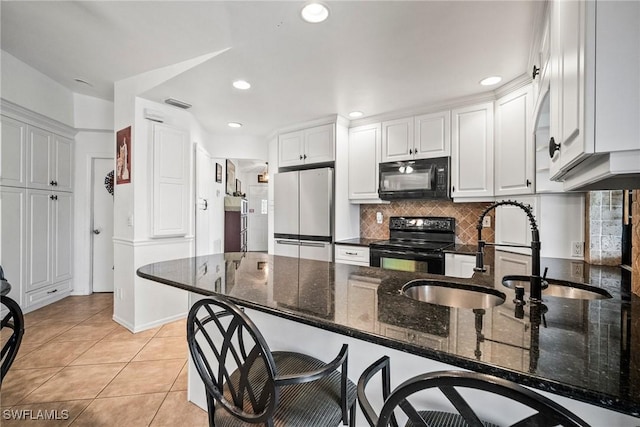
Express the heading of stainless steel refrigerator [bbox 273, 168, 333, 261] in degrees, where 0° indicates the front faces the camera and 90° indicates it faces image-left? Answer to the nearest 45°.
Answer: approximately 45°

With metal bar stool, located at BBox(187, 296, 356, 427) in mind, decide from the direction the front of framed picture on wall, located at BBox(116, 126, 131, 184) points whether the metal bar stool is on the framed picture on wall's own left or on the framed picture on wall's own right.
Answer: on the framed picture on wall's own left

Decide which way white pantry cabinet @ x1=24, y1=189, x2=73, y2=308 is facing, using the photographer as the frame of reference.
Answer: facing the viewer and to the right of the viewer

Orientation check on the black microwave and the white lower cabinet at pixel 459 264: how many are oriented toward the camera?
2

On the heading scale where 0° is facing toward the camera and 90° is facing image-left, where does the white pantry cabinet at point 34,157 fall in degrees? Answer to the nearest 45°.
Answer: approximately 315°

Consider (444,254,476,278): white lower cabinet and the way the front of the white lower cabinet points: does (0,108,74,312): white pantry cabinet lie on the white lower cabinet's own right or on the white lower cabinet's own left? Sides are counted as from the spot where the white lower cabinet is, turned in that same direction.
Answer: on the white lower cabinet's own right

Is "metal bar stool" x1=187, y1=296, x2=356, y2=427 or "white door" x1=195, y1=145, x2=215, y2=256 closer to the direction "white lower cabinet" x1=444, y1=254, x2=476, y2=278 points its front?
the metal bar stool

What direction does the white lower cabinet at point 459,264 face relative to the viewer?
toward the camera

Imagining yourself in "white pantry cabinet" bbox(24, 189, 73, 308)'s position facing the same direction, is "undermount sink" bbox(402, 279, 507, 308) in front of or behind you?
in front

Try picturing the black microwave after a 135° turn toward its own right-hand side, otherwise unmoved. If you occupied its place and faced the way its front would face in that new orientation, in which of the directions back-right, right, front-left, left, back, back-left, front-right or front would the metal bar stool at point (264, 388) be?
back-left

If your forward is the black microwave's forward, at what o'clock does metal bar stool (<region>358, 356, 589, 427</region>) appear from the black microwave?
The metal bar stool is roughly at 12 o'clock from the black microwave.

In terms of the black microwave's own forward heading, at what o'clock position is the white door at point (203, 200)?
The white door is roughly at 3 o'clock from the black microwave.

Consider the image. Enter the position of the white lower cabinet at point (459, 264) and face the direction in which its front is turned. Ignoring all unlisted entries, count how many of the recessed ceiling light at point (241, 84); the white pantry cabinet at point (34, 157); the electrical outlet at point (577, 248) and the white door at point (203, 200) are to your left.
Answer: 1

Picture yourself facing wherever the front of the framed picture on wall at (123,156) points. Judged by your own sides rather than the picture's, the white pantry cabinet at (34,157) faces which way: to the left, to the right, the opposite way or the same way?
to the left

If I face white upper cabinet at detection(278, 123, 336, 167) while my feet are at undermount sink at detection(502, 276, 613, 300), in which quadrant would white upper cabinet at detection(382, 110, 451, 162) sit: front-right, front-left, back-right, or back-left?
front-right

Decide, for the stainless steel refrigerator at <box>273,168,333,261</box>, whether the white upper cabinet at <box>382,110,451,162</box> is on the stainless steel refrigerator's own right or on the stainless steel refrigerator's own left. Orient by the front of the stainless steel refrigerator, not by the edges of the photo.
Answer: on the stainless steel refrigerator's own left

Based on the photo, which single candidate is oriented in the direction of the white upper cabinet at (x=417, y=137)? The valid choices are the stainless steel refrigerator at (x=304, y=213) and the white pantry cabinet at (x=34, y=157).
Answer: the white pantry cabinet

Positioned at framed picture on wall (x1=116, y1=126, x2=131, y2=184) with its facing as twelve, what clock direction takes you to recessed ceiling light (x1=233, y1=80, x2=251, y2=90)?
The recessed ceiling light is roughly at 9 o'clock from the framed picture on wall.

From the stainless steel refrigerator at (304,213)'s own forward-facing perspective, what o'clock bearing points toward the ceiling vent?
The ceiling vent is roughly at 1 o'clock from the stainless steel refrigerator.
